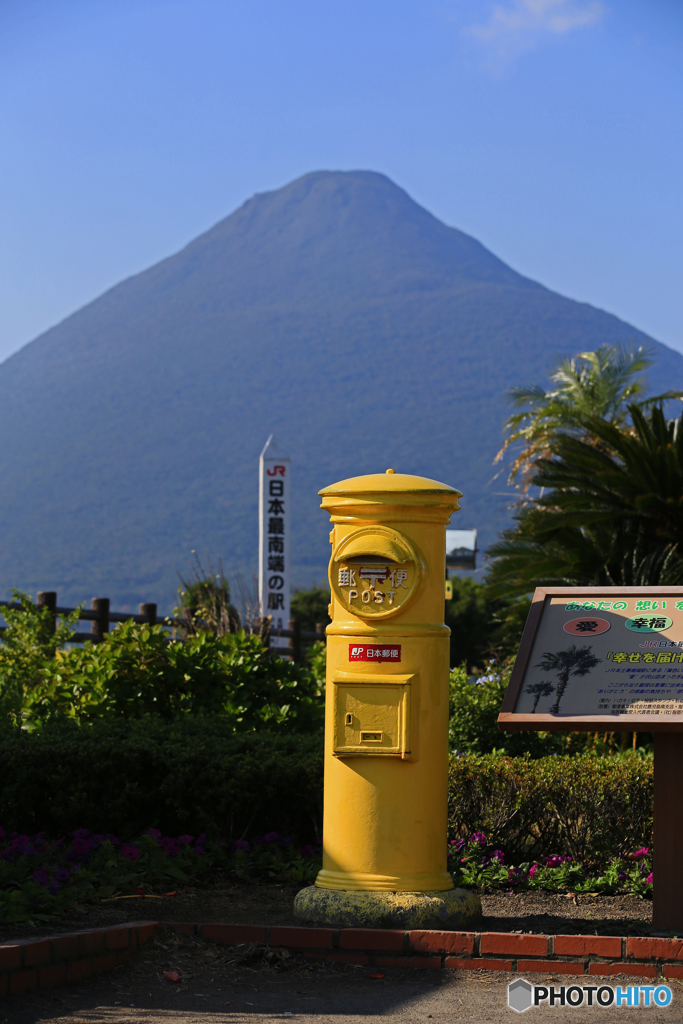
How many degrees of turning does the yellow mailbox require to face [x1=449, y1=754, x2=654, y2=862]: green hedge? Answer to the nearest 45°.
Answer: approximately 135° to its left

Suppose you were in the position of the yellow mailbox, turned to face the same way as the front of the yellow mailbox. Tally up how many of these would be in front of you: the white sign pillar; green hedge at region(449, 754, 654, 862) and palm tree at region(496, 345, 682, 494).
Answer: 0

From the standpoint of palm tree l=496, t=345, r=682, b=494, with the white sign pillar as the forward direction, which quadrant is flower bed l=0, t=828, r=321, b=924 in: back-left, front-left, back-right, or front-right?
front-left

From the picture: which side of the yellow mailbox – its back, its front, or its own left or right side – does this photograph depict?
front

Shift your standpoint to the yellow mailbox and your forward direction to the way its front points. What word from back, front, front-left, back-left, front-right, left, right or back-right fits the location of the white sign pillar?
back

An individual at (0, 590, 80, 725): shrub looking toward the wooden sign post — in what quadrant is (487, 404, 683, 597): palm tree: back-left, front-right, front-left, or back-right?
front-left

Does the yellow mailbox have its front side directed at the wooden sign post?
no

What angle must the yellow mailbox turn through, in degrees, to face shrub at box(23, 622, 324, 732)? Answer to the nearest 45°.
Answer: approximately 135° to its right

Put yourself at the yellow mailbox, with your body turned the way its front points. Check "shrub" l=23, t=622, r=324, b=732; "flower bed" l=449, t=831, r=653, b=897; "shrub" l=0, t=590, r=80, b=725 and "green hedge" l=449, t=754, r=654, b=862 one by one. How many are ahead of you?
0

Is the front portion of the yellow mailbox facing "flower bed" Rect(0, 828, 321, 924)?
no

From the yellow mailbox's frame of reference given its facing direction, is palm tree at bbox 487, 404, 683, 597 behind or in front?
behind

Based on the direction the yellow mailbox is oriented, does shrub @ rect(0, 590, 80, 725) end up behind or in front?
behind

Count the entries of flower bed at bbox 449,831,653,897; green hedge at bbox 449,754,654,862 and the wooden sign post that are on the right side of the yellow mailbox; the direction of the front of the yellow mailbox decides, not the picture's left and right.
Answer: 0

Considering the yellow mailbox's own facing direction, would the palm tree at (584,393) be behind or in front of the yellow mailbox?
behind

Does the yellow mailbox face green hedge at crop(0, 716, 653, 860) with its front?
no
